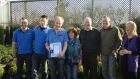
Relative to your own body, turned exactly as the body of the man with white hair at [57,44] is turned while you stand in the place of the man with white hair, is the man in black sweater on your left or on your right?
on your left

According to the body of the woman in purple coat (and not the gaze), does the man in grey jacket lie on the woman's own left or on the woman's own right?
on the woman's own right

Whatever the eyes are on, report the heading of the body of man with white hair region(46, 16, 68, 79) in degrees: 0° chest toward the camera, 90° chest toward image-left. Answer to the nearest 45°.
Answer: approximately 0°

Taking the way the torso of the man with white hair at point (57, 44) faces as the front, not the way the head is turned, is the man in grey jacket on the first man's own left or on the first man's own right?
on the first man's own left

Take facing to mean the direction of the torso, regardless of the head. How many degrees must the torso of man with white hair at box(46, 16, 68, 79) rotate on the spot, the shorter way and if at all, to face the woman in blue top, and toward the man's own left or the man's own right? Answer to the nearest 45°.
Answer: approximately 90° to the man's own left

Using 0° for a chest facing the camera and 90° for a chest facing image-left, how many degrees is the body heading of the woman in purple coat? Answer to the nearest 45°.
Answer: approximately 45°

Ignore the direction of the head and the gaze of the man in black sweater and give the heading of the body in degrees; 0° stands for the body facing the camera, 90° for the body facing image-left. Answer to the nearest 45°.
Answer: approximately 0°

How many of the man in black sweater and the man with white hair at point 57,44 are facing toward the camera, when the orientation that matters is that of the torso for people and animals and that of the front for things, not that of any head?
2

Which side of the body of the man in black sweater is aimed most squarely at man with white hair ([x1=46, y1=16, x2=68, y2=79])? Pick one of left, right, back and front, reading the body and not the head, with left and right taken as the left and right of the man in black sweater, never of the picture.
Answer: right
